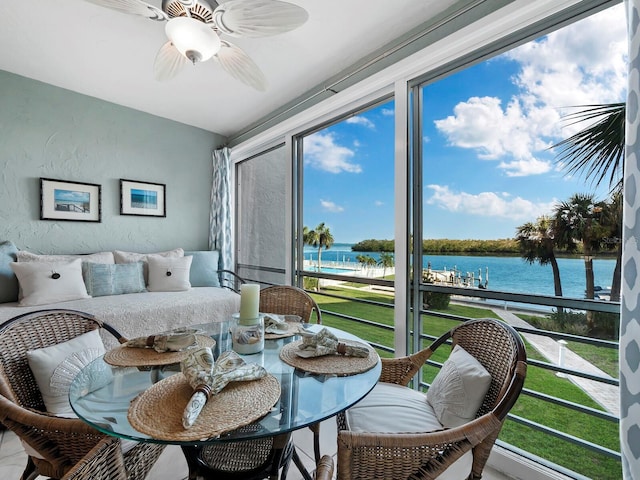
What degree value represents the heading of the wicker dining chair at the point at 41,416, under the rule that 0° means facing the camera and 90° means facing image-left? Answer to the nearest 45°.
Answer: approximately 315°

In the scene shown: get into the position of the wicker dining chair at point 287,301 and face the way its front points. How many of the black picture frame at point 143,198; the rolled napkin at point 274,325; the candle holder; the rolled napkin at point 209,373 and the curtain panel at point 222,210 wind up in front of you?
3

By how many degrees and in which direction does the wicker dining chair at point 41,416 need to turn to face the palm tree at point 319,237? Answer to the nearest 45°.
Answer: approximately 90° to its left

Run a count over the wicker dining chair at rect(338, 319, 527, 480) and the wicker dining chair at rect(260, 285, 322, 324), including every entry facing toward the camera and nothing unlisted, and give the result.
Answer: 1

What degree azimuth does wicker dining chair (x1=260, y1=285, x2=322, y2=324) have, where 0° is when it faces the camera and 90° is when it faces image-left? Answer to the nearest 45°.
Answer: approximately 0°

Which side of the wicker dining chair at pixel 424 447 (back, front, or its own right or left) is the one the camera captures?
left

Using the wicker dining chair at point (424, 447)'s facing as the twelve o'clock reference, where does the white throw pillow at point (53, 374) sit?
The white throw pillow is roughly at 12 o'clock from the wicker dining chair.

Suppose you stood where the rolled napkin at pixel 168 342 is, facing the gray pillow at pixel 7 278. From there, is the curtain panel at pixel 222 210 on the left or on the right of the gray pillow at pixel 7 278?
right

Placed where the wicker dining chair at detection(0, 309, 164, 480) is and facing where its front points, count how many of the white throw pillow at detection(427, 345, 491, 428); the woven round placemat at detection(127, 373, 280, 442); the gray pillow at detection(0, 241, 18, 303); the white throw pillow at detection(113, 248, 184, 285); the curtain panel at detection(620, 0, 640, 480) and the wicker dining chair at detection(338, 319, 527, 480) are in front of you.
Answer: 4

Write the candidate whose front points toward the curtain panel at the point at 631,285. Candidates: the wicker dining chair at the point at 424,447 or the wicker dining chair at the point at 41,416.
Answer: the wicker dining chair at the point at 41,416

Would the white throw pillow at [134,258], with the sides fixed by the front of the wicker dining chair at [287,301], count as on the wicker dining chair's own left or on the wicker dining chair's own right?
on the wicker dining chair's own right

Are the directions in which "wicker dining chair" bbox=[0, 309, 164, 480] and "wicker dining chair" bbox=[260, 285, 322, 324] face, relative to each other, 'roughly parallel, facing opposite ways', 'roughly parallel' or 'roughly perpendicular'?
roughly perpendicular

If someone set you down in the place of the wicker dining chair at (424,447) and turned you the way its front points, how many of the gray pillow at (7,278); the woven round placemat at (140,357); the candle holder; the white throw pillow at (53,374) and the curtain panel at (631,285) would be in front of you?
4
